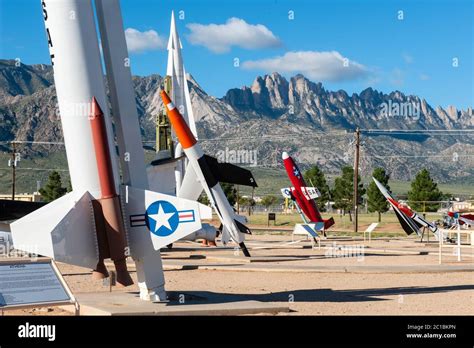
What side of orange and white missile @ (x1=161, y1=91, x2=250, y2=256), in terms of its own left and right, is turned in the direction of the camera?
left

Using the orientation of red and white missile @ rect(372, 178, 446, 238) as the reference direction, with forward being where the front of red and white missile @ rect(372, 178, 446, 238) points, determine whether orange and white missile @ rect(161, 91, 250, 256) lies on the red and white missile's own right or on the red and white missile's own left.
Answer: on the red and white missile's own left

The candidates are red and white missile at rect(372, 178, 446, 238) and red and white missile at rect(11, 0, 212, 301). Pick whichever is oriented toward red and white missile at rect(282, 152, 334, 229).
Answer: red and white missile at rect(372, 178, 446, 238)

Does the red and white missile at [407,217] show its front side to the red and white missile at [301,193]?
yes

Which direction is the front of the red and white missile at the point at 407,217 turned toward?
to the viewer's left

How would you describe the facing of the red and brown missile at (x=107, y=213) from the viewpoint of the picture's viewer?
facing to the left of the viewer

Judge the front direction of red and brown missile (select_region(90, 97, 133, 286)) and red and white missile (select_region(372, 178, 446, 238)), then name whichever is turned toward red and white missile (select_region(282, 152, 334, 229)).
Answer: red and white missile (select_region(372, 178, 446, 238))
